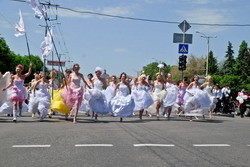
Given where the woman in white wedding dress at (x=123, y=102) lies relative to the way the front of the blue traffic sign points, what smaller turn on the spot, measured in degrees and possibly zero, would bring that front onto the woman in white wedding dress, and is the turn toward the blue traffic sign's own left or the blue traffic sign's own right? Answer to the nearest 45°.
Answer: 0° — it already faces them

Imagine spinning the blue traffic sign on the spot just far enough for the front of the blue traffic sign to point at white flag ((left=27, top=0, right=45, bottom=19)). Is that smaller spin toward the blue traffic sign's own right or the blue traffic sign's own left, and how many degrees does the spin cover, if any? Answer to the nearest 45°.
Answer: approximately 45° to the blue traffic sign's own right

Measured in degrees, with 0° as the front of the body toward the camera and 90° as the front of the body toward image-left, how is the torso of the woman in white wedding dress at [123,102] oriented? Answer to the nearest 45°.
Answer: approximately 0°

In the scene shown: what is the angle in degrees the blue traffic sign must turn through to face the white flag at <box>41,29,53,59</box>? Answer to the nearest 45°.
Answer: approximately 45° to its right

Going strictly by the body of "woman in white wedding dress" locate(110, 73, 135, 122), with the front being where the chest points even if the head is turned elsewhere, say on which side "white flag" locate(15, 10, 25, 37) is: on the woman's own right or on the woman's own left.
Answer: on the woman's own right

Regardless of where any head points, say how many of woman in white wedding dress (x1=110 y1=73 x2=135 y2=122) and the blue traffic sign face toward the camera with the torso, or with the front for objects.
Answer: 2

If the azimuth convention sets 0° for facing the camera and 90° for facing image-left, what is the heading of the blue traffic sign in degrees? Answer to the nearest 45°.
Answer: approximately 0°
